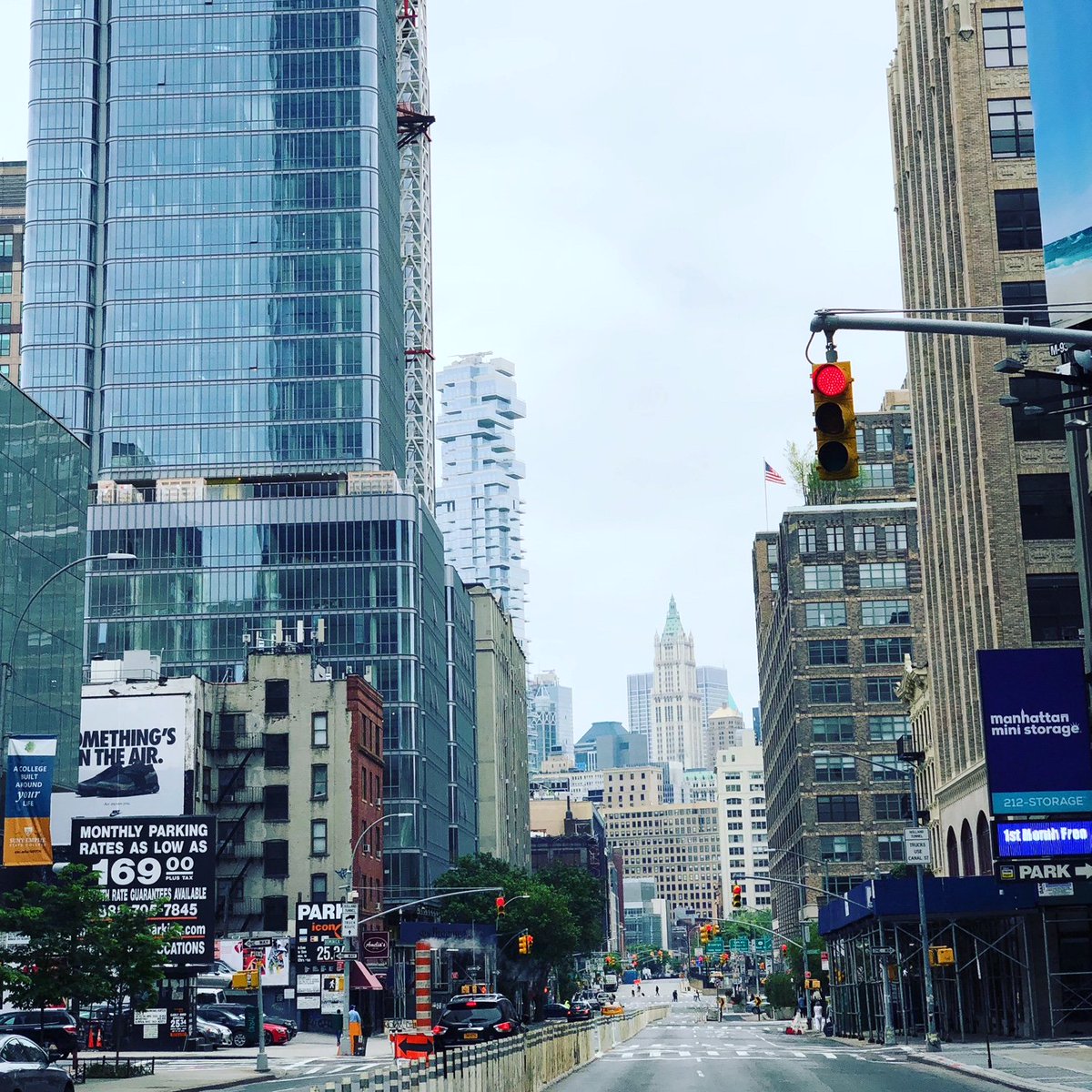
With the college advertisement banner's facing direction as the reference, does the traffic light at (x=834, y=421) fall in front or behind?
in front

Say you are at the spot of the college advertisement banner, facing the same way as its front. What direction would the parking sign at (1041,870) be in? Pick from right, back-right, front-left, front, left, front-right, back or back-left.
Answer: left

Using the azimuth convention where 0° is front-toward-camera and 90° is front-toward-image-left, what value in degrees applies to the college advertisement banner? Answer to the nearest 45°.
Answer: approximately 0°

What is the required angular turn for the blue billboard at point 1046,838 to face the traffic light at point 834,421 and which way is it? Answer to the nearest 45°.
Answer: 0° — it already faces it

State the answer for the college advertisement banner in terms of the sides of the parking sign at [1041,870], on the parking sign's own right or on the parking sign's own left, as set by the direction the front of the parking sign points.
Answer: on the parking sign's own right

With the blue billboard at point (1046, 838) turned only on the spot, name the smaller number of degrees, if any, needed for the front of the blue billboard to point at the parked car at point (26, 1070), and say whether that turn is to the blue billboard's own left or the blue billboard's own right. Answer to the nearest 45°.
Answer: approximately 45° to the blue billboard's own right

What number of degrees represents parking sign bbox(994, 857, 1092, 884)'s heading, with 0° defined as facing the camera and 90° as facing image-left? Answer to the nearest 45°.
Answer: approximately 0°

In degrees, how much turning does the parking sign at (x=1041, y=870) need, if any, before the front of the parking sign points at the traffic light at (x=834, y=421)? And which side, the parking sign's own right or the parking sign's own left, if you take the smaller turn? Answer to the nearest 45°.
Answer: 0° — it already faces it

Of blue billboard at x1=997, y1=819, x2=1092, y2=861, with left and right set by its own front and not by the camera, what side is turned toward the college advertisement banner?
right

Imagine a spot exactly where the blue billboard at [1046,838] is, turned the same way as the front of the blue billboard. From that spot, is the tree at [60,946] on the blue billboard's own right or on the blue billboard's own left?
on the blue billboard's own right

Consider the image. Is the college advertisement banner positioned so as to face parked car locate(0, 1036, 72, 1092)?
yes
